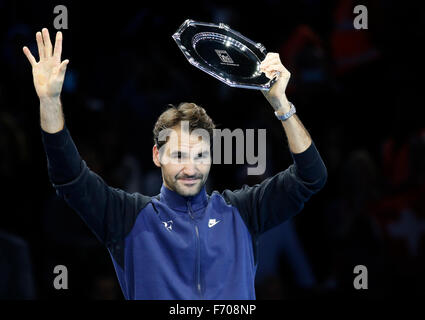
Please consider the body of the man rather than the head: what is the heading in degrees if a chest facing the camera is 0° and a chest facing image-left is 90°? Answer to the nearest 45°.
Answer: approximately 0°
